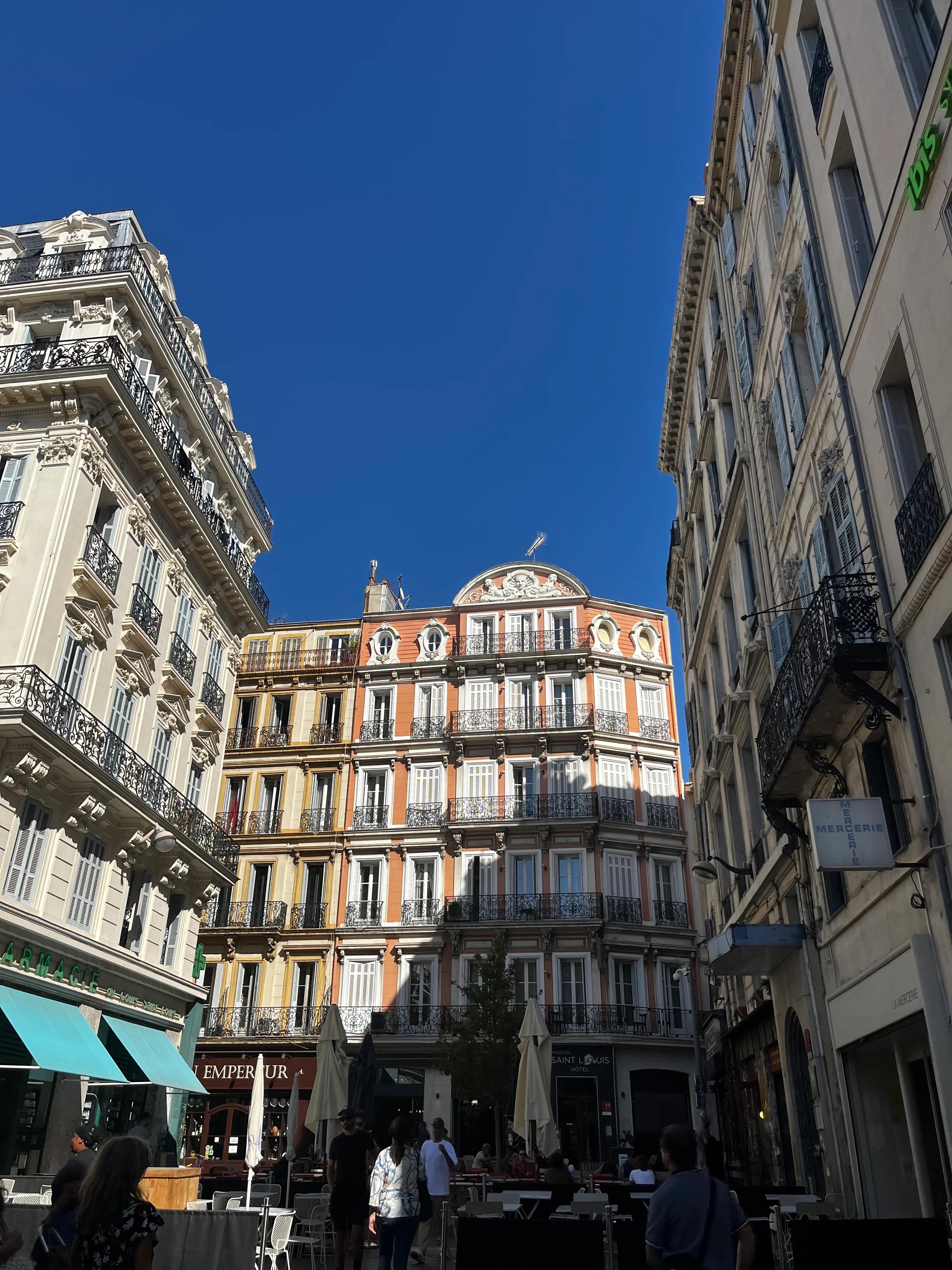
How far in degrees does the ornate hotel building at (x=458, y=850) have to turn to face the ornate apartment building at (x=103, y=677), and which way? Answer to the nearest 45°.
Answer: approximately 45° to its right

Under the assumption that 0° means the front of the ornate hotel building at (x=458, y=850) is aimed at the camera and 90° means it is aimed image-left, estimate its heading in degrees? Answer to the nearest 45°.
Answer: approximately 0°

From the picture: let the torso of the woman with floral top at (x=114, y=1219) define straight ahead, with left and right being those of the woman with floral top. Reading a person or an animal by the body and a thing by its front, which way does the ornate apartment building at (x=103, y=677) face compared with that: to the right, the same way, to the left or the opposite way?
to the right

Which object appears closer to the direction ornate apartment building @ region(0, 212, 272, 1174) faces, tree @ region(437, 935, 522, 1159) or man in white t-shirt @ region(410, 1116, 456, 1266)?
the man in white t-shirt

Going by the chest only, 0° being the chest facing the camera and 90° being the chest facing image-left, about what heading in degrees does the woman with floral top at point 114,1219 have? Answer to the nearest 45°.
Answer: approximately 225°

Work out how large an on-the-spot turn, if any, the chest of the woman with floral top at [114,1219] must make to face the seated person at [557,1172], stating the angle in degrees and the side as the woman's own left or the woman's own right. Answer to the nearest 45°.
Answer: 0° — they already face them

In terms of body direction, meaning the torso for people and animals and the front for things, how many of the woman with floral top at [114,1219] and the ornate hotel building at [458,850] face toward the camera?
1
